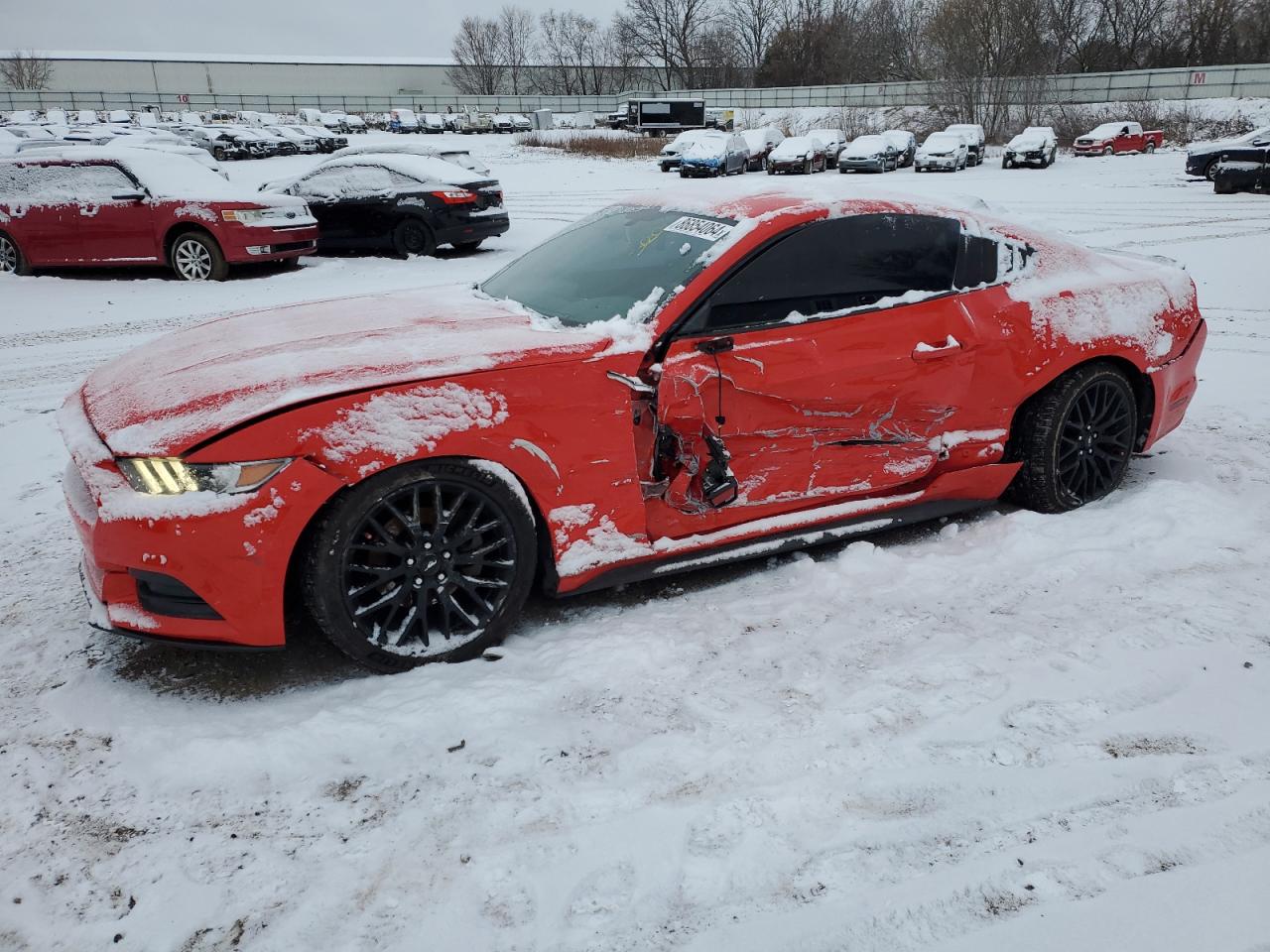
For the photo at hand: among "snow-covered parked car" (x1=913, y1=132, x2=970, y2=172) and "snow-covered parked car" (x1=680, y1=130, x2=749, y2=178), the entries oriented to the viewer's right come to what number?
0

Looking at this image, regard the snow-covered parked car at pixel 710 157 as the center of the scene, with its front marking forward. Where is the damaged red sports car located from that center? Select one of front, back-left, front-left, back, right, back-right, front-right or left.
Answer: front-left

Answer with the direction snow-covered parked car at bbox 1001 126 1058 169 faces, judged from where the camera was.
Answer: facing the viewer and to the left of the viewer

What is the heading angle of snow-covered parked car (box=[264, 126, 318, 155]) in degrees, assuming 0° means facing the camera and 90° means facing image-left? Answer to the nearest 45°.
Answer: approximately 315°

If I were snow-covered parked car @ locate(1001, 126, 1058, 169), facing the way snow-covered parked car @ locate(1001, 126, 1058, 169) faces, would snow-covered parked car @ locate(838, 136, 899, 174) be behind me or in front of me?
in front

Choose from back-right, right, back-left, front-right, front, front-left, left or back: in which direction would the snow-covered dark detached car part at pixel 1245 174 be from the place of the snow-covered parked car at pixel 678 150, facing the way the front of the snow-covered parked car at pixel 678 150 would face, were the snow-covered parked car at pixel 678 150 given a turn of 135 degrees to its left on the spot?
front-right

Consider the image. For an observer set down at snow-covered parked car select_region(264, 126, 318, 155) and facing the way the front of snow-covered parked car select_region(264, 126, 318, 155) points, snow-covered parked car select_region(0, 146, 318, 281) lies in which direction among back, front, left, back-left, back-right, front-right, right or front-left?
front-right

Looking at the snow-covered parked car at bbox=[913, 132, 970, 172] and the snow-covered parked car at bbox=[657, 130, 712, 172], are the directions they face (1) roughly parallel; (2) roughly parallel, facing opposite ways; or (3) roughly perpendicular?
roughly parallel

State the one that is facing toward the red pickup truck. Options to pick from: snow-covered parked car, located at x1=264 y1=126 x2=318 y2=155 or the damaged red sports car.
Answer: the snow-covered parked car

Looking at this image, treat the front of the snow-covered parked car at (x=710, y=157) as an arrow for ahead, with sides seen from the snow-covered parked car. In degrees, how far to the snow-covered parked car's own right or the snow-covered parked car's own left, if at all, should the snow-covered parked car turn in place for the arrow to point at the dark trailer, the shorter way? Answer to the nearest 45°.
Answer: approximately 135° to the snow-covered parked car's own right

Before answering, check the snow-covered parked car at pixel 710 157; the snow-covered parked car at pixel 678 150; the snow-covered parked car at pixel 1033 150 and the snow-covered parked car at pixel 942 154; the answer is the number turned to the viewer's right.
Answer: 0

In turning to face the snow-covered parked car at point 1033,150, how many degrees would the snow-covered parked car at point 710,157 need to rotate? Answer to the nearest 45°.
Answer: approximately 135° to its left

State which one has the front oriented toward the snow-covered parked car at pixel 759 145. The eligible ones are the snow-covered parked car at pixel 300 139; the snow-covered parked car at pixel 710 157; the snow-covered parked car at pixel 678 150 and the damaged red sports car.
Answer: the snow-covered parked car at pixel 300 139

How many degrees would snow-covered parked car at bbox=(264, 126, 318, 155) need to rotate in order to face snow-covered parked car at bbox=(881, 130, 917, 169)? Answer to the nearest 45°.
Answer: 0° — it already faces it
